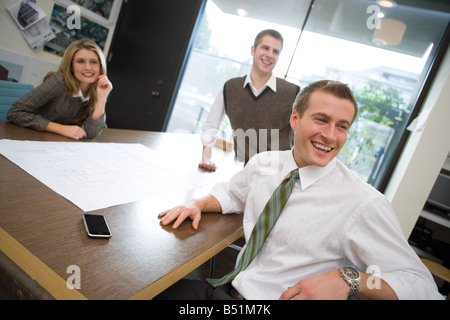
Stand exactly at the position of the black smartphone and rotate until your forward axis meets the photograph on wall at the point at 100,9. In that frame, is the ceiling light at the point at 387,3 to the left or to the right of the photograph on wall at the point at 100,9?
right

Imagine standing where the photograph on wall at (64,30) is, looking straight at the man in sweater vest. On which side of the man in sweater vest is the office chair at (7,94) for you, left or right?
right

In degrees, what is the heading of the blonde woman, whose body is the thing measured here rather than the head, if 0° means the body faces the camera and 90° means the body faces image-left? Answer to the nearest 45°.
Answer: approximately 315°

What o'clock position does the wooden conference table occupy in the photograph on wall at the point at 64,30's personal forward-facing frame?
The wooden conference table is roughly at 12 o'clock from the photograph on wall.

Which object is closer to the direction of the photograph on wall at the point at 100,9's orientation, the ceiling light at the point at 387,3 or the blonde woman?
the blonde woman

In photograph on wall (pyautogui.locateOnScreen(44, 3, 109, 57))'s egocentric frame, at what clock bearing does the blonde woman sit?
The blonde woman is roughly at 12 o'clock from the photograph on wall.
